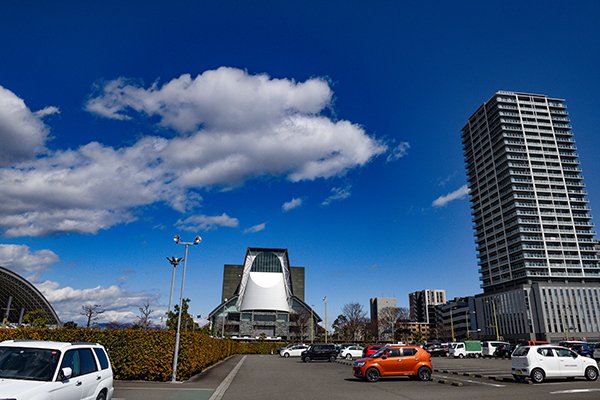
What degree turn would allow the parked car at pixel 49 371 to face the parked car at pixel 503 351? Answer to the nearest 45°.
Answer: approximately 180°

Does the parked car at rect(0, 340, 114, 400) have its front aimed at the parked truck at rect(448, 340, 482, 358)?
no

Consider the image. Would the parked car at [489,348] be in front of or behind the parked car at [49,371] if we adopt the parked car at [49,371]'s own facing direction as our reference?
behind

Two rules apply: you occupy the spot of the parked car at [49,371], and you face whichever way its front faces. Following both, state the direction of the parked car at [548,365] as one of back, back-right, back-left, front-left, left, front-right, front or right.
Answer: back-left

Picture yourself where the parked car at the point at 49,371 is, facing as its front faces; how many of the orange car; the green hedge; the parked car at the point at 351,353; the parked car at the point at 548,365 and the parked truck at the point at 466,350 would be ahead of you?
0

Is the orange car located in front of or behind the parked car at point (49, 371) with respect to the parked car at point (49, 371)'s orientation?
behind

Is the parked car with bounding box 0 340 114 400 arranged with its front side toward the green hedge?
no

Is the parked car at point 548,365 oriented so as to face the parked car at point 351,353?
no

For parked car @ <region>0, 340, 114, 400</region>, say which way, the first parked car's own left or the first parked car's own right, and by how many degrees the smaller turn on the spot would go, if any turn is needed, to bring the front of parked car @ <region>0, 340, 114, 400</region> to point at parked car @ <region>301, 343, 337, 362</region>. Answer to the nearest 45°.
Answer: approximately 180°
